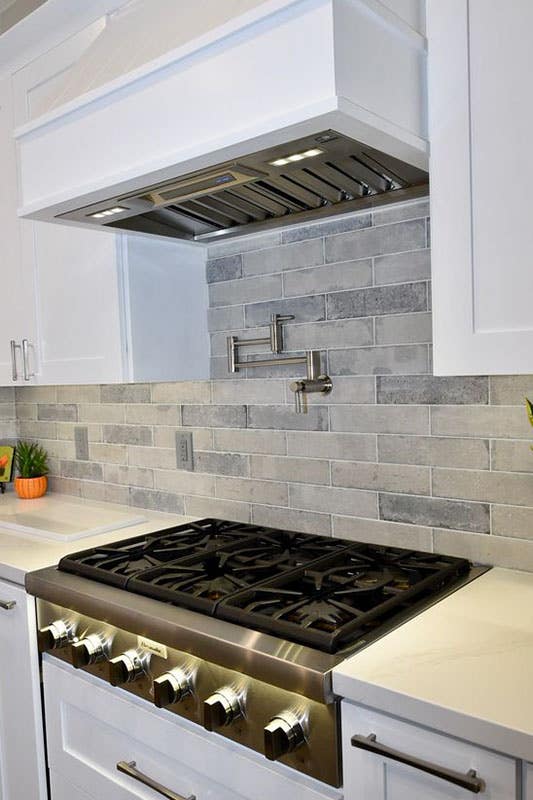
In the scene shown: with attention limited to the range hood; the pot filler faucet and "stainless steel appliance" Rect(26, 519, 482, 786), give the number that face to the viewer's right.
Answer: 0

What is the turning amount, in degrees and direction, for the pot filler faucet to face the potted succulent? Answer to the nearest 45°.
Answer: approximately 90° to its right

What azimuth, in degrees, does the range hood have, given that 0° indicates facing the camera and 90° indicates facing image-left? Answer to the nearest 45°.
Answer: approximately 45°

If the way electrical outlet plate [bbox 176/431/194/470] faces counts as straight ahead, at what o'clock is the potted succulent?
The potted succulent is roughly at 3 o'clock from the electrical outlet plate.

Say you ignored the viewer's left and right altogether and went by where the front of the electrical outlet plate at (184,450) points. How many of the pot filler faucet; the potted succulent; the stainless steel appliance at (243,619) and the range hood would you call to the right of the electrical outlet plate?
1

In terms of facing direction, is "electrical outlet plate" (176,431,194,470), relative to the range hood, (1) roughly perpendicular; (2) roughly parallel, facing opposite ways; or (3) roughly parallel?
roughly parallel

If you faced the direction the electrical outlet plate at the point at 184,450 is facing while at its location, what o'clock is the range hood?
The range hood is roughly at 10 o'clock from the electrical outlet plate.

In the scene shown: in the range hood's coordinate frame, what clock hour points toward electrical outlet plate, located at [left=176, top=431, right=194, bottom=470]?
The electrical outlet plate is roughly at 4 o'clock from the range hood.

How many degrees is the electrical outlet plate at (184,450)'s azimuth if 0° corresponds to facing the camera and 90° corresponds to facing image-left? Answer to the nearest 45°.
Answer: approximately 45°

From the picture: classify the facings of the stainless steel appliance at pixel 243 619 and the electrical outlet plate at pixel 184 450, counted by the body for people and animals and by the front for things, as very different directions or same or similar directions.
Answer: same or similar directions

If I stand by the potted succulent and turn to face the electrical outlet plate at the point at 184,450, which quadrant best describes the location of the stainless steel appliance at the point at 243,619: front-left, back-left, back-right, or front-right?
front-right

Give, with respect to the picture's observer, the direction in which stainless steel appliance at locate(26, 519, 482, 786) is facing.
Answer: facing the viewer and to the left of the viewer

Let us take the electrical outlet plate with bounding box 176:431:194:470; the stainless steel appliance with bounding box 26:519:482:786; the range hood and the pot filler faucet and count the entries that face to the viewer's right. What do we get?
0
